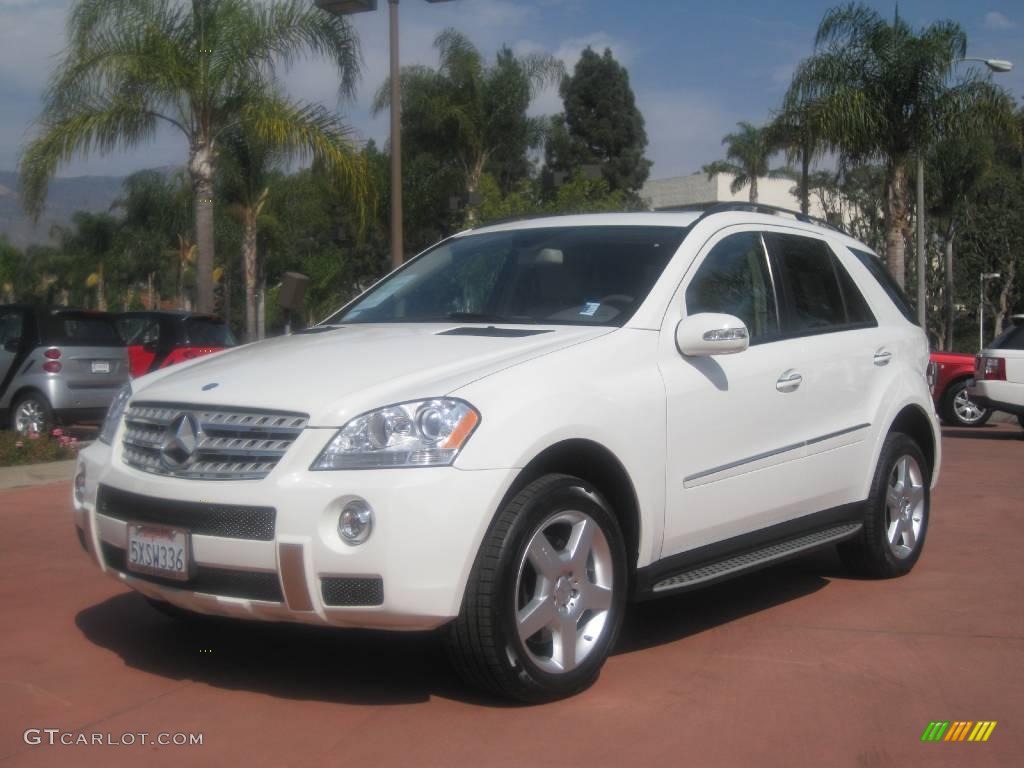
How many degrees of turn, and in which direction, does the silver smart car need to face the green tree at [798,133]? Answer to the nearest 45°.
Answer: approximately 90° to its right

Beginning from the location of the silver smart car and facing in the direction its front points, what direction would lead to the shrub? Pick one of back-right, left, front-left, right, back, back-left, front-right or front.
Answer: back-left

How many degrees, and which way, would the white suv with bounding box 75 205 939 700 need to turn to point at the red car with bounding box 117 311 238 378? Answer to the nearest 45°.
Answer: approximately 135° to its right

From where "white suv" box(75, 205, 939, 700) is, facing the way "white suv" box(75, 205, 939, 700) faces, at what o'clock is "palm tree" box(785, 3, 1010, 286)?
The palm tree is roughly at 5 o'clock from the white suv.

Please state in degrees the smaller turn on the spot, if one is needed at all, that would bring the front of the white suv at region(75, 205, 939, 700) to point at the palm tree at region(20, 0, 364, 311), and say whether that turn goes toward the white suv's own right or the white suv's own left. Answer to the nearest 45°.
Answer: approximately 135° to the white suv's own right

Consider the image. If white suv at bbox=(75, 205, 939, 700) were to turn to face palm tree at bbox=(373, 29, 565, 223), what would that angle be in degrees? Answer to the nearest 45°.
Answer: approximately 135° to its right

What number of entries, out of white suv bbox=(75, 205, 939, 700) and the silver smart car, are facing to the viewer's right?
0

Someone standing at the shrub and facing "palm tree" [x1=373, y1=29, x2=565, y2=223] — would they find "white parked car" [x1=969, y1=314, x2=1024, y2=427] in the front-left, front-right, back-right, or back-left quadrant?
front-right

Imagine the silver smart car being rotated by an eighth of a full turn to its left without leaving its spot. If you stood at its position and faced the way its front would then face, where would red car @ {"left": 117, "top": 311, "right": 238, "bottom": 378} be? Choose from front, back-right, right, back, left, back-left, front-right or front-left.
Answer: back-right

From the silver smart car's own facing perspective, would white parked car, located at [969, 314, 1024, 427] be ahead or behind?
behind

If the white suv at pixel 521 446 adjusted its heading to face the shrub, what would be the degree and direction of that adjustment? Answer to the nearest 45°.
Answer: approximately 90° to its right

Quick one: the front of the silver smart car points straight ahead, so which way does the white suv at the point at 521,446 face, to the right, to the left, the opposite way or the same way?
to the left

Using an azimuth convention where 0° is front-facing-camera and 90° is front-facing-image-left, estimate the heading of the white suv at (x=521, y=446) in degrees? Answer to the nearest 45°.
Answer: approximately 45°

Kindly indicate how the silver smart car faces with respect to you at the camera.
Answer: facing away from the viewer and to the left of the viewer
